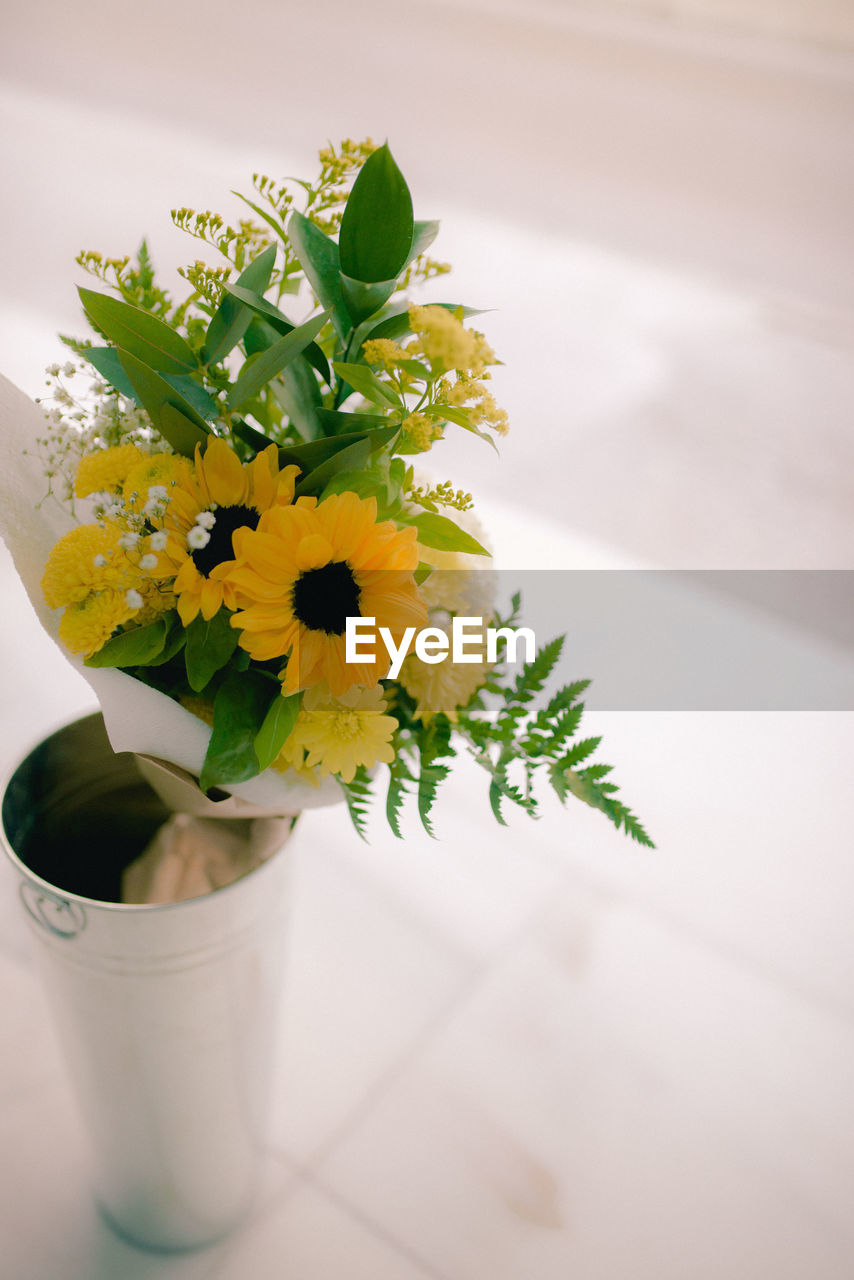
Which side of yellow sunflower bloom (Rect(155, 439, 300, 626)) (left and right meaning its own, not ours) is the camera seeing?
front
